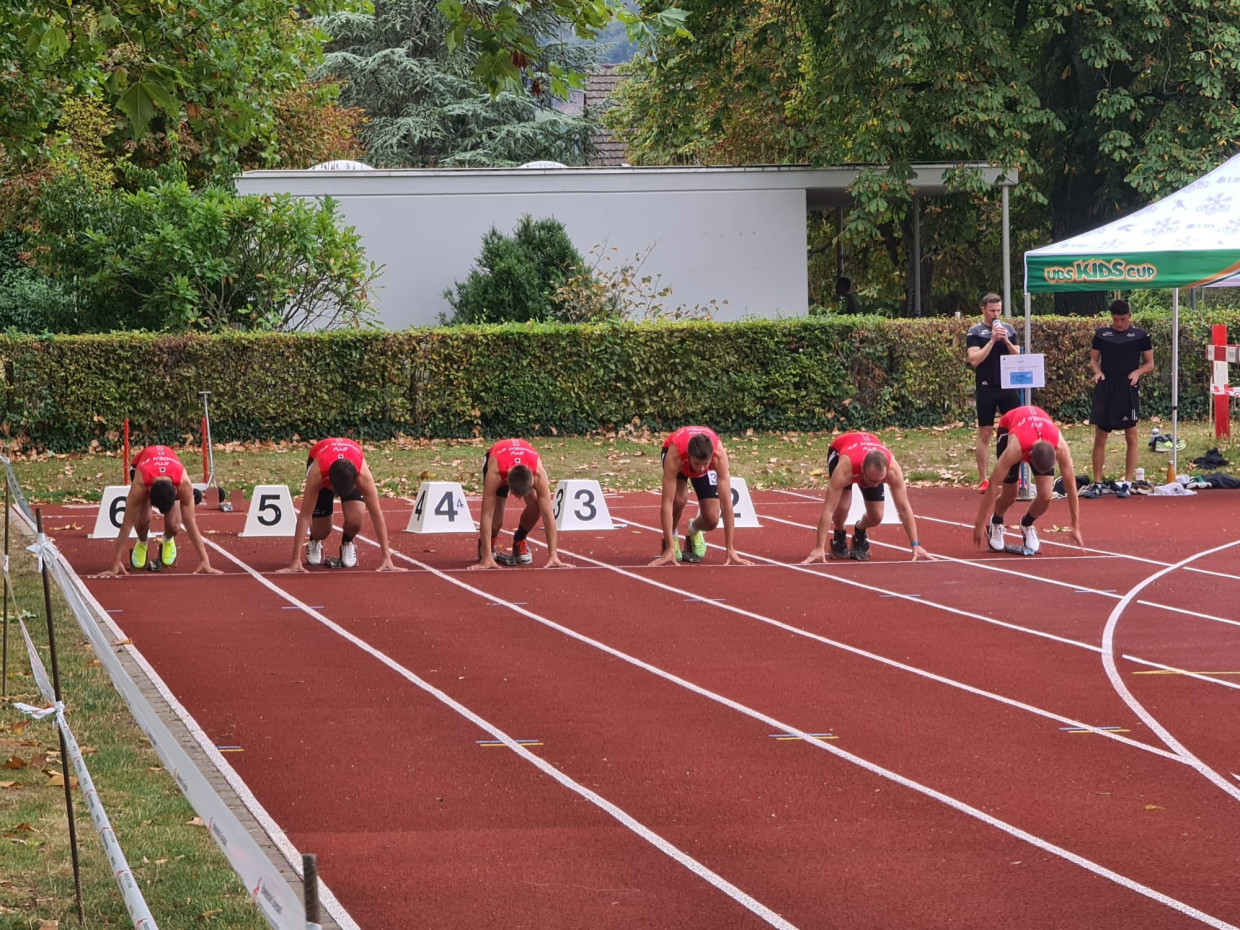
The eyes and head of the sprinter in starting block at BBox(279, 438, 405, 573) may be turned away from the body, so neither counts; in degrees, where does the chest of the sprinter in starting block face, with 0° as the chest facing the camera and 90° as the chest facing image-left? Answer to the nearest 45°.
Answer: approximately 0°

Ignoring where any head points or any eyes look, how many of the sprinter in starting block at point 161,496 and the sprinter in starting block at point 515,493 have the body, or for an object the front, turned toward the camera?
2

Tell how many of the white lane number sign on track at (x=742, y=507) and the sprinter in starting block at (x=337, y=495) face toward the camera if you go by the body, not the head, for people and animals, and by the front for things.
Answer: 2

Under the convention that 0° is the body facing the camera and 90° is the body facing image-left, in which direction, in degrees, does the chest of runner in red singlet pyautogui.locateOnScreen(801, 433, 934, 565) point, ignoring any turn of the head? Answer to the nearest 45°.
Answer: approximately 0°

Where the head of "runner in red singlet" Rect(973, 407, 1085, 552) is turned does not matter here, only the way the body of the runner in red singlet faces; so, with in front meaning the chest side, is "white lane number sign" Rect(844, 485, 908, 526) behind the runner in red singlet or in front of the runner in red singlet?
behind

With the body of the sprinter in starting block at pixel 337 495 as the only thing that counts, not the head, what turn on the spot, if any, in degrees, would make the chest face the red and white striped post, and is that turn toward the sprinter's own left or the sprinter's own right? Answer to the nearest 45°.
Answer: approximately 135° to the sprinter's own left
